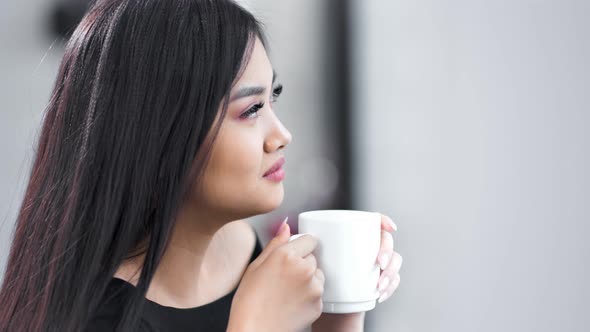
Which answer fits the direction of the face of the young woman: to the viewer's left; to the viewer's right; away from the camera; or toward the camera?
to the viewer's right
